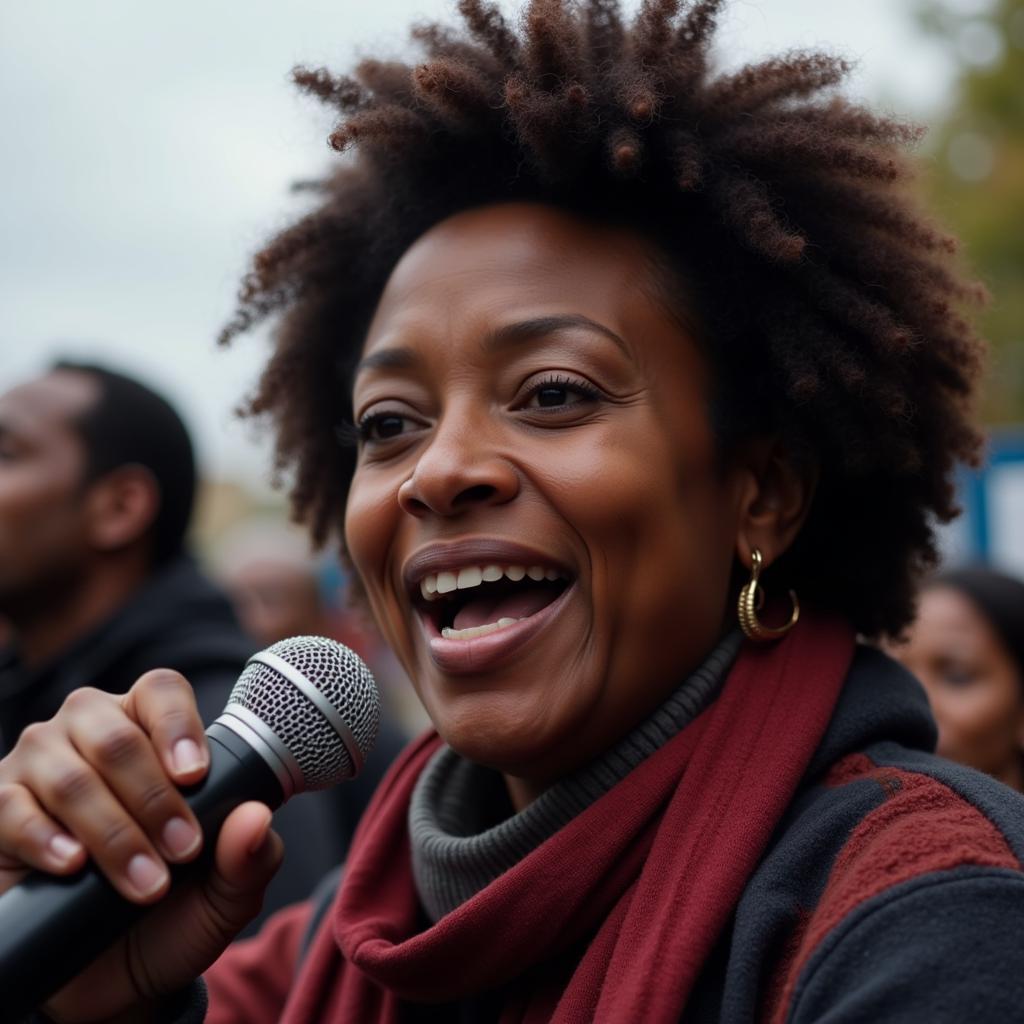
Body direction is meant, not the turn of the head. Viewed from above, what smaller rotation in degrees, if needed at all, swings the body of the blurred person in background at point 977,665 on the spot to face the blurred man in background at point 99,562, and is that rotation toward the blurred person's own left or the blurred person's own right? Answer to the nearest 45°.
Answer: approximately 45° to the blurred person's own right

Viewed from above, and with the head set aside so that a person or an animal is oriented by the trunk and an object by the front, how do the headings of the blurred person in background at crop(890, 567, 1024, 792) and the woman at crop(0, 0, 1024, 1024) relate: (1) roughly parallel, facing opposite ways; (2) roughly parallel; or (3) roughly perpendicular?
roughly parallel

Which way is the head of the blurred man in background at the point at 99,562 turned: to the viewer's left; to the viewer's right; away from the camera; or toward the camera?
to the viewer's left

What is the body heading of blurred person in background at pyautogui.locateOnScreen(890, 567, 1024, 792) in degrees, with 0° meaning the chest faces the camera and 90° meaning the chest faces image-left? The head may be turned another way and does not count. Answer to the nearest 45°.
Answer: approximately 45°

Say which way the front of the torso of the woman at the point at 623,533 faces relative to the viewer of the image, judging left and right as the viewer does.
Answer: facing the viewer and to the left of the viewer

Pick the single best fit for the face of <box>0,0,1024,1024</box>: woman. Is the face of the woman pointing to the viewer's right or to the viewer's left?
to the viewer's left
